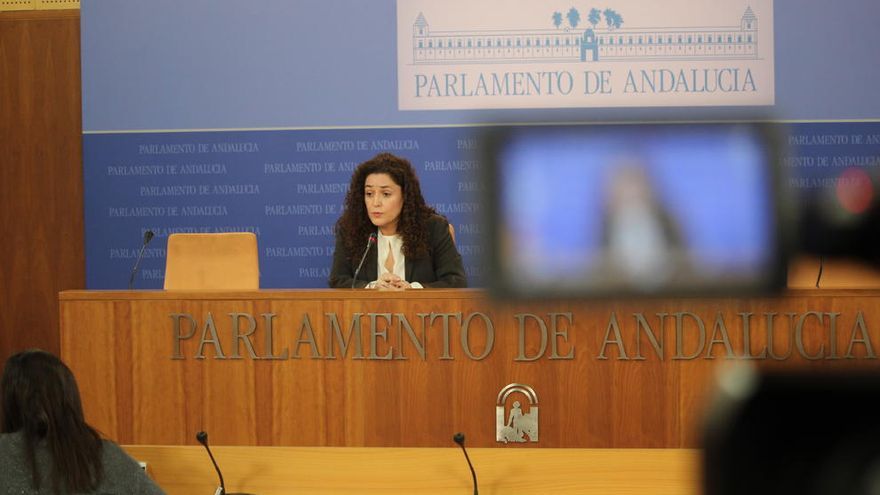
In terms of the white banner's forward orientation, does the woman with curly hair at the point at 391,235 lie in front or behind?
in front

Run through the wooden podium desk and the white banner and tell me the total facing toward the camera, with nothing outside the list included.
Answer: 2

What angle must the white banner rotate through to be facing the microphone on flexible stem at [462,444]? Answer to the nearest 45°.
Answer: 0° — it already faces it

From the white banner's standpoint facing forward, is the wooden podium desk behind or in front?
in front

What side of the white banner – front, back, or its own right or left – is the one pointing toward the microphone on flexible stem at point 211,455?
front

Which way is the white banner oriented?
toward the camera

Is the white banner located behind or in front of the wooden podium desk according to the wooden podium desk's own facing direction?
behind
